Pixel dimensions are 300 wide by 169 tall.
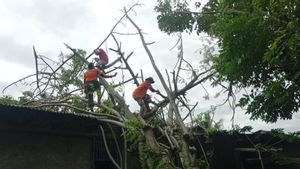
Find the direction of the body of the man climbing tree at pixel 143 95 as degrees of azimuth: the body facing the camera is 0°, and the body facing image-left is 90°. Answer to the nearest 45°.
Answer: approximately 270°

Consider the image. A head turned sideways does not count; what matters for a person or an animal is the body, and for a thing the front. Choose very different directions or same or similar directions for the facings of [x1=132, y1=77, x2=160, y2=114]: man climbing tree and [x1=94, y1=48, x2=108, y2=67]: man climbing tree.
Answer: very different directions
